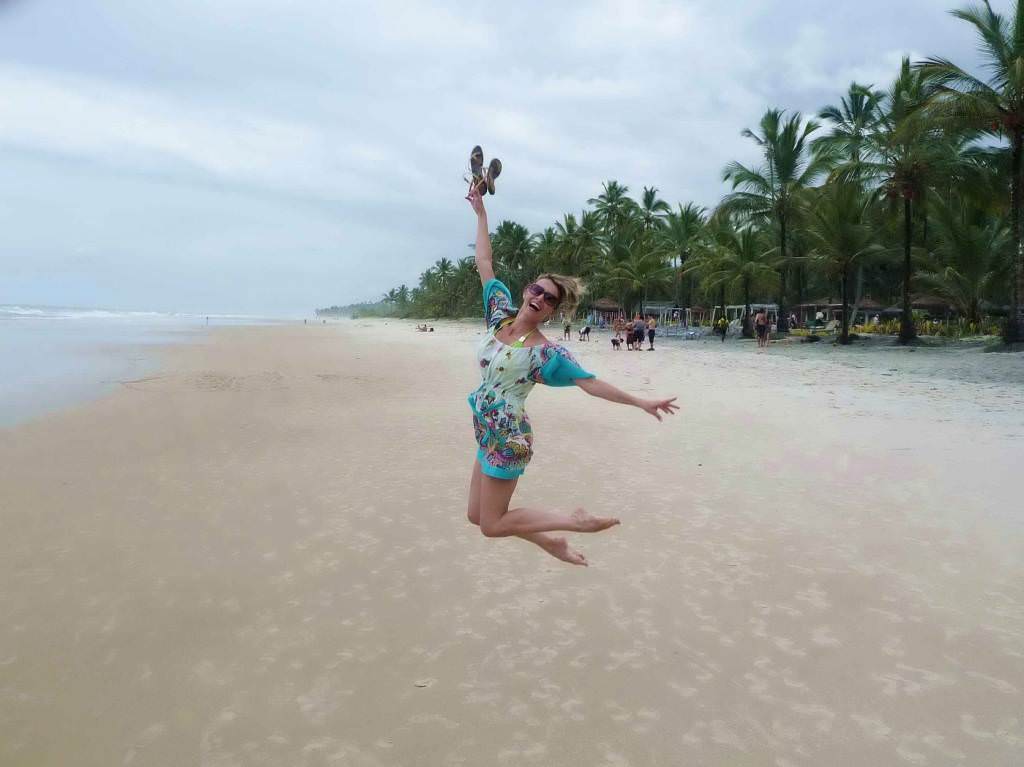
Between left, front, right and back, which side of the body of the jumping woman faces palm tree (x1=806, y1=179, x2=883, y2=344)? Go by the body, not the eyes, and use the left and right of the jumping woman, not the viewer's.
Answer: back

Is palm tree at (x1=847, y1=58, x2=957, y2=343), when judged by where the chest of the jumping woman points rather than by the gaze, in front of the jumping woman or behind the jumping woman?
behind

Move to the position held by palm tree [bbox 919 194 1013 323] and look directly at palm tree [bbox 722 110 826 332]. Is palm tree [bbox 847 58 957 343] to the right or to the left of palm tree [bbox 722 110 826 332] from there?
left

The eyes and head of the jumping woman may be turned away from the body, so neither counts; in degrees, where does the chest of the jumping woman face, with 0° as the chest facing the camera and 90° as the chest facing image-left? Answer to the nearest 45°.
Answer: approximately 45°

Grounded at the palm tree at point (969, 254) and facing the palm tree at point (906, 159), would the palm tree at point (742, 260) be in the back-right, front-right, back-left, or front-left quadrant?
front-right

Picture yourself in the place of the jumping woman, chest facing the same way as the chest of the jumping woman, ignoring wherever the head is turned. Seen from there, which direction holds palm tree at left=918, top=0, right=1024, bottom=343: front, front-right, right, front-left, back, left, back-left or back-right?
back

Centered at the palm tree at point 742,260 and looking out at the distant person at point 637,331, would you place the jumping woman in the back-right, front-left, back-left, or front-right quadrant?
front-left

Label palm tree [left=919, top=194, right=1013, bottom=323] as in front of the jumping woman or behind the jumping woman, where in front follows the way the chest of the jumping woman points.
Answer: behind
